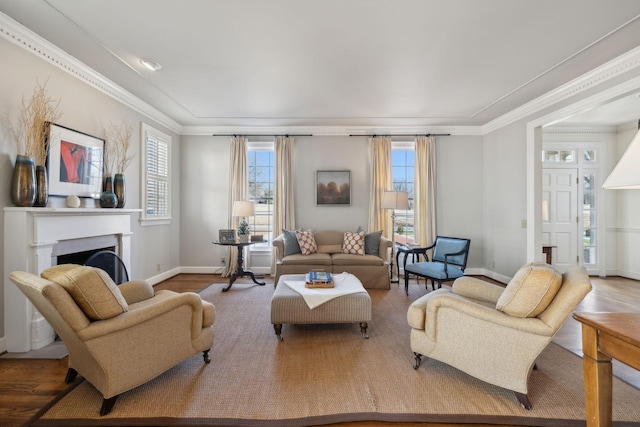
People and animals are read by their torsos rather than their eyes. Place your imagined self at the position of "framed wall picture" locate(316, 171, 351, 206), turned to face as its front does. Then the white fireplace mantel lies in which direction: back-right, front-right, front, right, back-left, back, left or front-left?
front-right

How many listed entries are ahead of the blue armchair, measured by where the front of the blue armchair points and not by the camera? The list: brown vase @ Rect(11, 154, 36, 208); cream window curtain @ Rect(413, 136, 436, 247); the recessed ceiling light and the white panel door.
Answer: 2

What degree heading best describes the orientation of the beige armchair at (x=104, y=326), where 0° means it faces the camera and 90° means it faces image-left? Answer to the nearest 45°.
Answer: approximately 225°

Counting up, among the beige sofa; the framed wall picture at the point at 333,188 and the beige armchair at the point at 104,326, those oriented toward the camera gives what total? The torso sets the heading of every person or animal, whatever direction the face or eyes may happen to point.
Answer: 2

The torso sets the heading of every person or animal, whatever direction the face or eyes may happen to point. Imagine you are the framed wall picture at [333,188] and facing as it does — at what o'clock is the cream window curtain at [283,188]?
The cream window curtain is roughly at 3 o'clock from the framed wall picture.

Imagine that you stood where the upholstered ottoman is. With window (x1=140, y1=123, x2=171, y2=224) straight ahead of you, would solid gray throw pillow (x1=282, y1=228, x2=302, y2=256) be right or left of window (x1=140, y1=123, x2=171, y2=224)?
right

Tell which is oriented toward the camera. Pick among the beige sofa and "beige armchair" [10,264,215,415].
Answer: the beige sofa

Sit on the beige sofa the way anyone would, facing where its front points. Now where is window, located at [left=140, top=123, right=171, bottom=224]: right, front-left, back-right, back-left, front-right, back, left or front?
right

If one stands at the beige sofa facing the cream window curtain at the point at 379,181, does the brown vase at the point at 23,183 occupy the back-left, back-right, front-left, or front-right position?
back-left

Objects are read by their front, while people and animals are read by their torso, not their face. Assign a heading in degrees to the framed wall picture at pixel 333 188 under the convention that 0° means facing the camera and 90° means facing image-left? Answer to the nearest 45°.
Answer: approximately 0°

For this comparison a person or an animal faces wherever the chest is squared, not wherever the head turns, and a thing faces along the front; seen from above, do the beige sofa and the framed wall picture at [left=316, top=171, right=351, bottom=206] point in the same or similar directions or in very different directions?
same or similar directions

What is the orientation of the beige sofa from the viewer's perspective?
toward the camera

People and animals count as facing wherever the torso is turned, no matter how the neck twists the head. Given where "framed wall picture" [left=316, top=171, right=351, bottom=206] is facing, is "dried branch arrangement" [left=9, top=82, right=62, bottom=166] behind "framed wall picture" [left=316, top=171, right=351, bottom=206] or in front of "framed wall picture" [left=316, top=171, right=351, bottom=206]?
in front

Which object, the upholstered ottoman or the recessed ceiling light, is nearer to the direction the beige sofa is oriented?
the upholstered ottoman

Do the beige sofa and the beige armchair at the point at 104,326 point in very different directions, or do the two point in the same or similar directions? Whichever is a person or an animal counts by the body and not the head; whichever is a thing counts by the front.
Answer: very different directions

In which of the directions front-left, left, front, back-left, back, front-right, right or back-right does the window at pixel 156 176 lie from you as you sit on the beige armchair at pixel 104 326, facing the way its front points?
front-left

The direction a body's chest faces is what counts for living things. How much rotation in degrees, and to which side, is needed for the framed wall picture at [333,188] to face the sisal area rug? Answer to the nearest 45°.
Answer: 0° — it already faces it

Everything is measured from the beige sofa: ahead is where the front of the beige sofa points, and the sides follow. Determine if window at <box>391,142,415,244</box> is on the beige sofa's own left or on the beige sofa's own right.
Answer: on the beige sofa's own left

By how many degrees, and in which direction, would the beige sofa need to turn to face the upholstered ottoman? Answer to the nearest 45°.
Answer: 0° — it already faces it

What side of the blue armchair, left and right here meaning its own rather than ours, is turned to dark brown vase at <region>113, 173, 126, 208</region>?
front

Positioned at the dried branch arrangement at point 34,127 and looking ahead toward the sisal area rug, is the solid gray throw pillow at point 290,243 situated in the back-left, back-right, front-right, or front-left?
front-left
